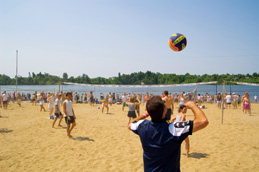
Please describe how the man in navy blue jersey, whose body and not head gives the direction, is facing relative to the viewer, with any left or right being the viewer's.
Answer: facing away from the viewer

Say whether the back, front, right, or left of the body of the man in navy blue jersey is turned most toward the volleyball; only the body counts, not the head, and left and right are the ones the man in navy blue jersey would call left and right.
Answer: front
